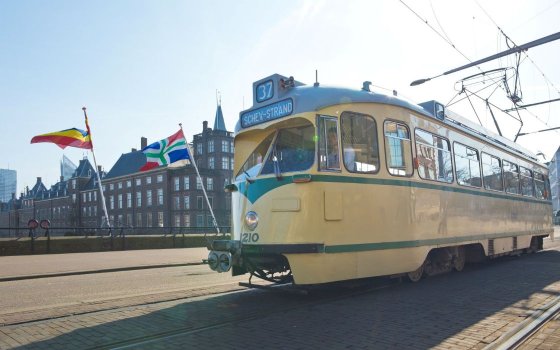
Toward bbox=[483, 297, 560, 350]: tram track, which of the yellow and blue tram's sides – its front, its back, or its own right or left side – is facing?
left

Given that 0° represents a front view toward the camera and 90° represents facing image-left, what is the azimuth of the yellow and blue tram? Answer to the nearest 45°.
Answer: approximately 45°

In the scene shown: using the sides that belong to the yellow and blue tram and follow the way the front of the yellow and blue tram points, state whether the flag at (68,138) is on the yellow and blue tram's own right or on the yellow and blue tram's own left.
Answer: on the yellow and blue tram's own right

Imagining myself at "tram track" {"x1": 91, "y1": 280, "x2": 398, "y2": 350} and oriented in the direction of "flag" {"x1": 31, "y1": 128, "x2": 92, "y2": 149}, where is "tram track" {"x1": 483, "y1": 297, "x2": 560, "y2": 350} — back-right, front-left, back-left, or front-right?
back-right

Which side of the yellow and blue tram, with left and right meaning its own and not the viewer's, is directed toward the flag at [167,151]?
right
